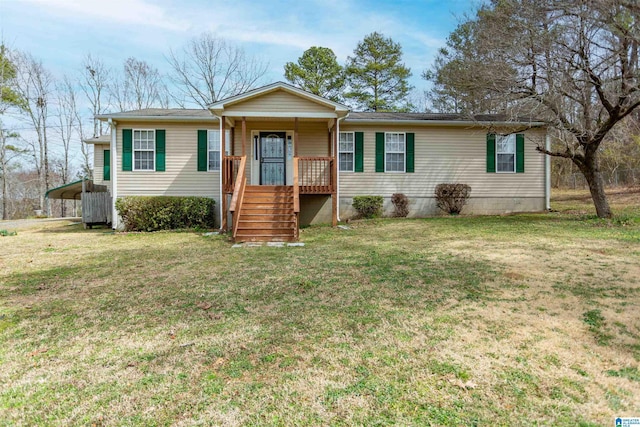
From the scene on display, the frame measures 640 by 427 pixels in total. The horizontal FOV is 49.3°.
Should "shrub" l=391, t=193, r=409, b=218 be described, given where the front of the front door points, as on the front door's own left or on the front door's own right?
on the front door's own left

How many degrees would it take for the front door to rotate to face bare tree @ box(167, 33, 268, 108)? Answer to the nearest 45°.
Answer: approximately 180°

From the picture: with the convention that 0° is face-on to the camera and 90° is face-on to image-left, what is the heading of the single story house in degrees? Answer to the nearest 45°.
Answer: approximately 0°

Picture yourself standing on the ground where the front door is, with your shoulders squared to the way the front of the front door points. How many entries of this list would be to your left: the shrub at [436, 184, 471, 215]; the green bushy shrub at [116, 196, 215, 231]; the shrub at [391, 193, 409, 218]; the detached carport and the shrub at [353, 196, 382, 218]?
3

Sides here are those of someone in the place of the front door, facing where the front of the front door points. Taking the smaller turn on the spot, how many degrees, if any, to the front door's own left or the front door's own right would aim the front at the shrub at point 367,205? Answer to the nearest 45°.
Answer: approximately 90° to the front door's own left

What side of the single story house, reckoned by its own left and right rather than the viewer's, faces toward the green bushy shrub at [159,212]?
right

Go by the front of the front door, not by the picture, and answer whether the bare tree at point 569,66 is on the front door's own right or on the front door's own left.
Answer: on the front door's own left

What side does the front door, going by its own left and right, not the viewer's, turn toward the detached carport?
right
